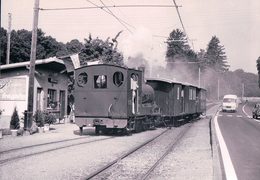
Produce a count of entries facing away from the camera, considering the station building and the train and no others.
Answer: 0

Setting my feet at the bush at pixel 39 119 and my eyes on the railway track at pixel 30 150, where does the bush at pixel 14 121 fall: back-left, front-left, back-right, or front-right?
front-right

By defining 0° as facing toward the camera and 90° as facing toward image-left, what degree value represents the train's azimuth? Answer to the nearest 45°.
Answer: approximately 45°

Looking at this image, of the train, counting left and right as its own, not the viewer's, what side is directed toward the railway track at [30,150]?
front

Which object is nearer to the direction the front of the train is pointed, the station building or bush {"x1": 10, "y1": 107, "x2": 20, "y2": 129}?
the bush

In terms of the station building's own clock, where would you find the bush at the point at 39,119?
The bush is roughly at 1 o'clock from the station building.

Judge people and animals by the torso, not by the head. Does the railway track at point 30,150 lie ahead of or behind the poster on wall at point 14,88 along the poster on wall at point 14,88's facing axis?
ahead

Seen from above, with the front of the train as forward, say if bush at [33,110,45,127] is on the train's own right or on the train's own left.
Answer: on the train's own right

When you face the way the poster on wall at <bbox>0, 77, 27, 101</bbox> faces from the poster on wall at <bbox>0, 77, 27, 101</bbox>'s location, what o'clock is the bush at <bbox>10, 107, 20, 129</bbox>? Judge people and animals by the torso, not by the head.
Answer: The bush is roughly at 12 o'clock from the poster on wall.

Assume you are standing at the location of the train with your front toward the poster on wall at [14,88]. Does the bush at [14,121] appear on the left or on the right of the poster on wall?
left

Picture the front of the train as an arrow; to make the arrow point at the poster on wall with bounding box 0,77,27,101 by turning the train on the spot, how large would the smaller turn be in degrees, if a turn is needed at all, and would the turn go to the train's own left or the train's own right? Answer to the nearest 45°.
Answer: approximately 90° to the train's own right

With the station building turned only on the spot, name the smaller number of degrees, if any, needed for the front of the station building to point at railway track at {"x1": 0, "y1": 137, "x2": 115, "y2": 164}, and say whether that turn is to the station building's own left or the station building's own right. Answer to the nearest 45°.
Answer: approximately 45° to the station building's own right

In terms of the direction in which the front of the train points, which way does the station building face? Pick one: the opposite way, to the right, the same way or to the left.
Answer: to the left

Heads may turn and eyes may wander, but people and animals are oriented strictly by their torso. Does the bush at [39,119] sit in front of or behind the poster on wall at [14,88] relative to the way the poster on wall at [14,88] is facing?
in front

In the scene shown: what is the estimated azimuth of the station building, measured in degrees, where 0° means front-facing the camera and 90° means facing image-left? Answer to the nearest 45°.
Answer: approximately 315°

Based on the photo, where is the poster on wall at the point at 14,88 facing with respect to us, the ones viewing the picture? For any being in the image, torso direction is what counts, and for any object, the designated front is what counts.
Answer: facing the viewer
